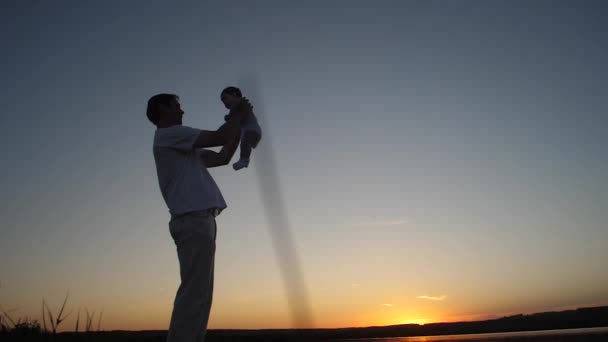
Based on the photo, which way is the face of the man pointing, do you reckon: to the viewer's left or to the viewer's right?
to the viewer's right

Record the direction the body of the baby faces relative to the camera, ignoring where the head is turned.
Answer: to the viewer's left

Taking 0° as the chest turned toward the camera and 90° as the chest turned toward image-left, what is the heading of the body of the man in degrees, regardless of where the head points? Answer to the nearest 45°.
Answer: approximately 270°
